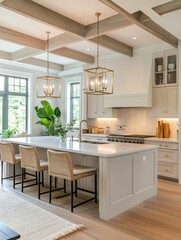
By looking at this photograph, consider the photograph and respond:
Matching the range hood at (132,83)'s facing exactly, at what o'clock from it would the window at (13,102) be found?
The window is roughly at 2 o'clock from the range hood.

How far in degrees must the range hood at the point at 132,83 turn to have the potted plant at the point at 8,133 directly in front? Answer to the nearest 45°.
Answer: approximately 45° to its right

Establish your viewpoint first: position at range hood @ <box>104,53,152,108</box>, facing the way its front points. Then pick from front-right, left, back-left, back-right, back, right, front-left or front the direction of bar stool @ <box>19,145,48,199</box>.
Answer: front

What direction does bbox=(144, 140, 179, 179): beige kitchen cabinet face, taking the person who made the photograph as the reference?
facing the viewer and to the left of the viewer

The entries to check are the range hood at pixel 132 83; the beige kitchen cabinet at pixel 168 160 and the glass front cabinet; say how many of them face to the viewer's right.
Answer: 0

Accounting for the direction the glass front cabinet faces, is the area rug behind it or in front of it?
in front

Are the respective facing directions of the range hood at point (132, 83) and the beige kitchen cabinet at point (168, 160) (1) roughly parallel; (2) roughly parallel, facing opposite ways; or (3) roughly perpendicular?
roughly parallel

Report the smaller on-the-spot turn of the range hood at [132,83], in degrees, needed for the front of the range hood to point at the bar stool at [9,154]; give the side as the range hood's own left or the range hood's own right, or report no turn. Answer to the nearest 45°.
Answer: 0° — it already faces it

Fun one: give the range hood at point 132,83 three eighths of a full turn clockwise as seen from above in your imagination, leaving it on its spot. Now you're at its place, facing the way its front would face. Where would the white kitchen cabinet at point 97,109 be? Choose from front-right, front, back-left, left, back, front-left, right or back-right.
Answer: front-left

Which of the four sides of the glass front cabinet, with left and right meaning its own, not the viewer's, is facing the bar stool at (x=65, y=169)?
front

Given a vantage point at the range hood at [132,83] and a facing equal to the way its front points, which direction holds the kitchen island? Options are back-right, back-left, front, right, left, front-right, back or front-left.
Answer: front-left

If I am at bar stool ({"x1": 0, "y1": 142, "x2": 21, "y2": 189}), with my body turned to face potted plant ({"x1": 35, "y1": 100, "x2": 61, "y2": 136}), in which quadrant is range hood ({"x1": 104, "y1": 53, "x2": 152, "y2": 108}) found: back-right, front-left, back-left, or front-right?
front-right

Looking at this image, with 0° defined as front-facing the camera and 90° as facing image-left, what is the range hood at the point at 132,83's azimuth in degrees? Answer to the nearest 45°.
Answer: approximately 45°

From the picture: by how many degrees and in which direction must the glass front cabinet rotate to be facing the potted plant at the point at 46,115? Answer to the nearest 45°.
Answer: approximately 45° to its right

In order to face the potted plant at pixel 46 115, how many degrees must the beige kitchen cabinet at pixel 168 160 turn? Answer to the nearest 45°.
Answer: approximately 90° to its right

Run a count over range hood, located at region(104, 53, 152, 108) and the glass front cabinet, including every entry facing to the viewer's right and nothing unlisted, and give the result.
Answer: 0
